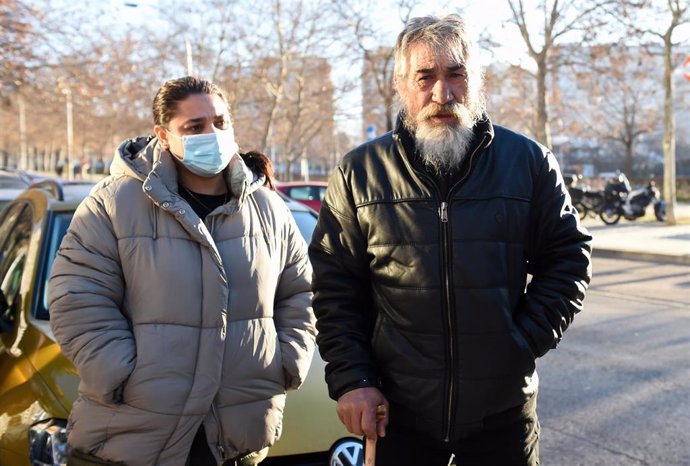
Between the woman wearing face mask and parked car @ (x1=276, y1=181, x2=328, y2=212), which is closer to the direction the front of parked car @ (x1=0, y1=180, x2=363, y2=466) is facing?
the woman wearing face mask

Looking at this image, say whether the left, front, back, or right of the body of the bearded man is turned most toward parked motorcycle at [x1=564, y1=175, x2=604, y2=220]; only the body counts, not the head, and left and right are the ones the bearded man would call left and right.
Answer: back

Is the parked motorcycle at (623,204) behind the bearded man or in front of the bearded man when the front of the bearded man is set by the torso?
behind

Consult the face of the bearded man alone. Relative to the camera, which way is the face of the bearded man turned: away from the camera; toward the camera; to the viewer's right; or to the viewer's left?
toward the camera

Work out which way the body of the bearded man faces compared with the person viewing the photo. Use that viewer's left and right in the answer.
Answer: facing the viewer

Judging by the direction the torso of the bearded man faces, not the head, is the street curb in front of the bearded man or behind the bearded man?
behind

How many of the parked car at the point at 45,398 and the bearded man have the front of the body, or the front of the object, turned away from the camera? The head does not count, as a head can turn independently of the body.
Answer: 0

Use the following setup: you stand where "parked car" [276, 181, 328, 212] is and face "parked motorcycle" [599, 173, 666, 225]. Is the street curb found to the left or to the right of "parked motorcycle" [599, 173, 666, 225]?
right
